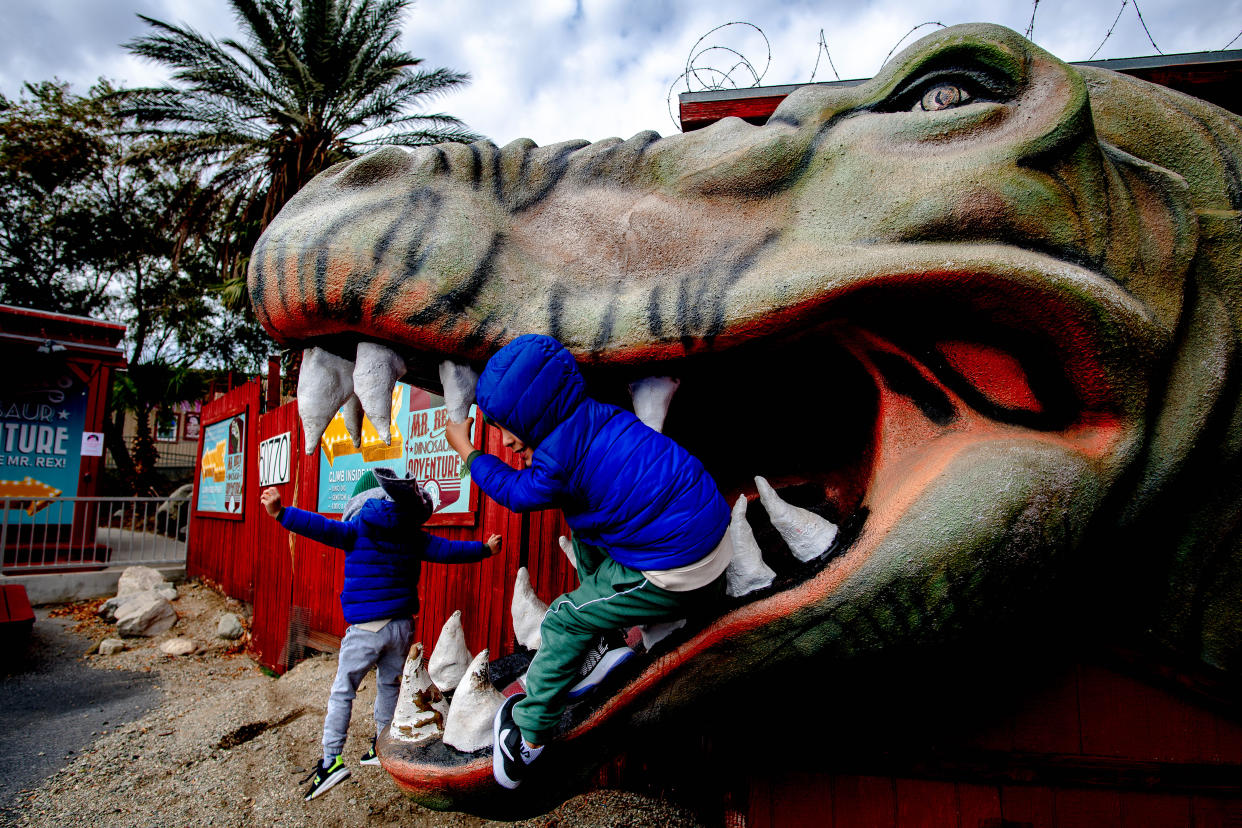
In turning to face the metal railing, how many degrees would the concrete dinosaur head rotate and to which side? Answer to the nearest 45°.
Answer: approximately 45° to its right

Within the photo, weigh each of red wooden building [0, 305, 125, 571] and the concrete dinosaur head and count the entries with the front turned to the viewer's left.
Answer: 1

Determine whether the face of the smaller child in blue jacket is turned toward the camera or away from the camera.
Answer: away from the camera

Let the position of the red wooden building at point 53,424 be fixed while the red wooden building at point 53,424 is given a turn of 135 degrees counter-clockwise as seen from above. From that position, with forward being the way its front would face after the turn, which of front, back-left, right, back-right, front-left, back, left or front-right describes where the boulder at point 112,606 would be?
back

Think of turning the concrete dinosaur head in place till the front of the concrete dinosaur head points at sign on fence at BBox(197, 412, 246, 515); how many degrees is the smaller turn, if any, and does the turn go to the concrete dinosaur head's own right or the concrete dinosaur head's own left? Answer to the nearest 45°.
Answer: approximately 45° to the concrete dinosaur head's own right

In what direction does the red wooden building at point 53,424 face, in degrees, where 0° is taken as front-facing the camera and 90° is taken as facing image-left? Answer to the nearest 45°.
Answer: approximately 315°

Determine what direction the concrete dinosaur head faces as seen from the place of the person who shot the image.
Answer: facing to the left of the viewer

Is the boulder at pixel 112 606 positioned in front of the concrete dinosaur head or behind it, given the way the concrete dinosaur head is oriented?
in front

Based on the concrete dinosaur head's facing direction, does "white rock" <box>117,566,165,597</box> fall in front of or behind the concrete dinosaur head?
in front
